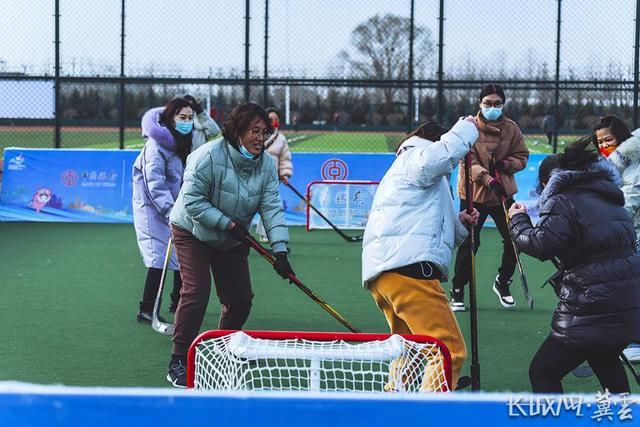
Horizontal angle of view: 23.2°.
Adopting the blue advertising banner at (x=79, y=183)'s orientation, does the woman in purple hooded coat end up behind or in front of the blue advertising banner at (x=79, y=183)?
in front

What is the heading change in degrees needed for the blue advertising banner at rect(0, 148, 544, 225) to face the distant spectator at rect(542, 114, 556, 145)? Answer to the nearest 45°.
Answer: approximately 135° to its left

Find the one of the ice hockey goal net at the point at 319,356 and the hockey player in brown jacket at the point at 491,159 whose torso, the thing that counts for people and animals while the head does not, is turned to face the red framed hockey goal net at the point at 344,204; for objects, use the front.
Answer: the ice hockey goal net at the point at 319,356

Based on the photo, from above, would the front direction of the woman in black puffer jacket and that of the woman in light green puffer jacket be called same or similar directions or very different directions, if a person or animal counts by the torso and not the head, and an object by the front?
very different directions

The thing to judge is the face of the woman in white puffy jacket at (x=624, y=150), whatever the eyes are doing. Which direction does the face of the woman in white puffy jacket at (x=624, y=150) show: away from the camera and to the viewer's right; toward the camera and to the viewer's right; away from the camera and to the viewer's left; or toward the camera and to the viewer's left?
toward the camera and to the viewer's left

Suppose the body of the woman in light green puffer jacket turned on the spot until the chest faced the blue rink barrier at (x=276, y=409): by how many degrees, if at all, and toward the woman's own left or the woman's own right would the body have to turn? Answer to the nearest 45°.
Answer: approximately 45° to the woman's own right

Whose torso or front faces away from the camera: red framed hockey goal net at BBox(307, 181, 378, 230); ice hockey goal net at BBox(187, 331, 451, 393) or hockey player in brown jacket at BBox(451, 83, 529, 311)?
ice hockey goal net at BBox(187, 331, 451, 393)

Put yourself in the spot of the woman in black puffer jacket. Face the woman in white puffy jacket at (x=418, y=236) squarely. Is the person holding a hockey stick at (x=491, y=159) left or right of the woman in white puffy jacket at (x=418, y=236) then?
right

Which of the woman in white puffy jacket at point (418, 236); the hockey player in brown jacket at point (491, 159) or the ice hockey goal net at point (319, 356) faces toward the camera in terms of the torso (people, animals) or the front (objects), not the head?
the hockey player in brown jacket

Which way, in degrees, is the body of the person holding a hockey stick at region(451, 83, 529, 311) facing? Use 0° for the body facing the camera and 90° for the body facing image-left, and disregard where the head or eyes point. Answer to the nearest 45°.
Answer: approximately 0°

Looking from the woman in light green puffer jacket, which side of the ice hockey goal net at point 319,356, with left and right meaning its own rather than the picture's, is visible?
front

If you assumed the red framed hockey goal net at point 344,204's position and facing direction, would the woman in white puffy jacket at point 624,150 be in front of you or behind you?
in front

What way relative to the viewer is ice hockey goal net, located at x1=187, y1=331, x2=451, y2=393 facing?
away from the camera

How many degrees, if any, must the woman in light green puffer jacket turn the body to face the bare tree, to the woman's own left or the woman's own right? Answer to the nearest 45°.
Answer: approximately 135° to the woman's own left

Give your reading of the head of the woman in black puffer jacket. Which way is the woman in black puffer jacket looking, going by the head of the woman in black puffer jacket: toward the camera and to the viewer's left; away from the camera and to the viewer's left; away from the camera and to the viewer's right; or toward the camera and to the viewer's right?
away from the camera and to the viewer's left

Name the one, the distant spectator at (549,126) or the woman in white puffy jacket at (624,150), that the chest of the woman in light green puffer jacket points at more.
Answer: the woman in white puffy jacket
